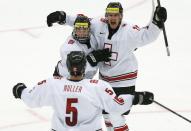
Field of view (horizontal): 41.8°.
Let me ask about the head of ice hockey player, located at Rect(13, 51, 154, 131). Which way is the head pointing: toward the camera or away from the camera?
away from the camera

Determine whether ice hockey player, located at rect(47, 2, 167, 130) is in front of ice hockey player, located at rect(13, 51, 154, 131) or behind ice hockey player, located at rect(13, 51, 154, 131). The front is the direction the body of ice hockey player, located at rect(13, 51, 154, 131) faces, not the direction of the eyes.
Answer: in front

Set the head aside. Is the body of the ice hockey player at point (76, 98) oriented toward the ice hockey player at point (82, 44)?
yes

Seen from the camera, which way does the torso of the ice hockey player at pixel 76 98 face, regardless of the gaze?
away from the camera
